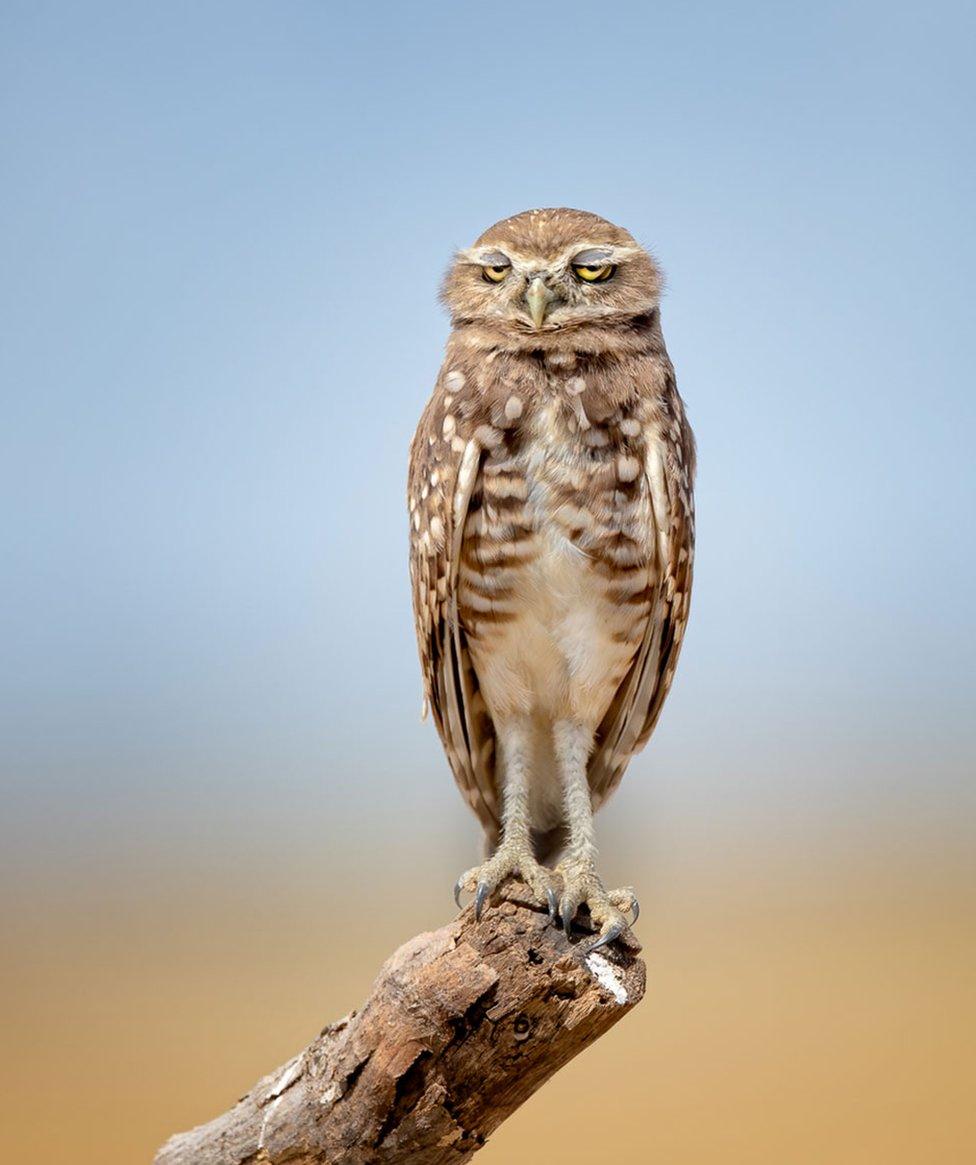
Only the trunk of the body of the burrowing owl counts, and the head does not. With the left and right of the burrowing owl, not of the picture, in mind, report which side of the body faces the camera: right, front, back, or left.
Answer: front
